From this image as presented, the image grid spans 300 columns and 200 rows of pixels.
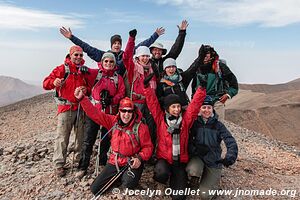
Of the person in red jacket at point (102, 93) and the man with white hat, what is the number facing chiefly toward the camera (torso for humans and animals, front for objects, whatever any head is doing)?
2

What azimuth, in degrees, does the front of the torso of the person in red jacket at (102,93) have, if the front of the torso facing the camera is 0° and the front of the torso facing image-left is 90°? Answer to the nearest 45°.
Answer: approximately 0°

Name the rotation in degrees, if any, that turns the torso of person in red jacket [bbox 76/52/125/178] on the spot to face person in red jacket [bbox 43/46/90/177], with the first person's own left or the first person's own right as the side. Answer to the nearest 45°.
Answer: approximately 90° to the first person's own right

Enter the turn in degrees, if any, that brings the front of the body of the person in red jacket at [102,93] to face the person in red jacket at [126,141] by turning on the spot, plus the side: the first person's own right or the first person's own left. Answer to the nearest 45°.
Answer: approximately 45° to the first person's own left

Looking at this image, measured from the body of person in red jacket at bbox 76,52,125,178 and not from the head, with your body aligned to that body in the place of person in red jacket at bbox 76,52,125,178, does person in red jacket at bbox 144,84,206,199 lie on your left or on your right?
on your left
